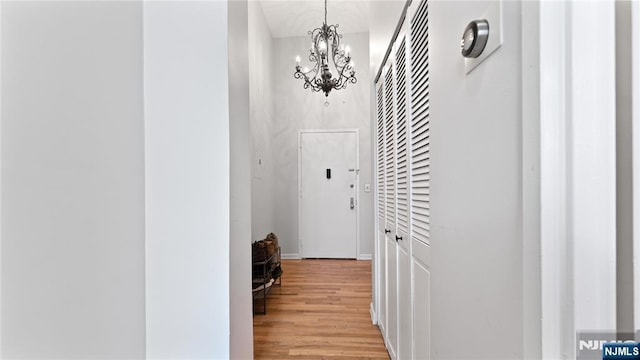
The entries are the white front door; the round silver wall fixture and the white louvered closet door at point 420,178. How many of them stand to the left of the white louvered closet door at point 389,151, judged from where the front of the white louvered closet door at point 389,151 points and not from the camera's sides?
2

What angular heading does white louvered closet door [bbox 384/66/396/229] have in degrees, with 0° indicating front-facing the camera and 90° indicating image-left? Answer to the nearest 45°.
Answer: approximately 90°

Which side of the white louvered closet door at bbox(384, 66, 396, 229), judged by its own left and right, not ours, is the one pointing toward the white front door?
right

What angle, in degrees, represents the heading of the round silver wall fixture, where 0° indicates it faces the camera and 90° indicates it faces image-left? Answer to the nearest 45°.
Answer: approximately 45°

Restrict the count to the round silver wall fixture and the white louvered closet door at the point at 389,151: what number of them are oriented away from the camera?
0

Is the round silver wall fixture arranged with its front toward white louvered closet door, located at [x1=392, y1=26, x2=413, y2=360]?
no

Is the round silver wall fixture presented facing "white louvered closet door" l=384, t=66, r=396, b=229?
no
